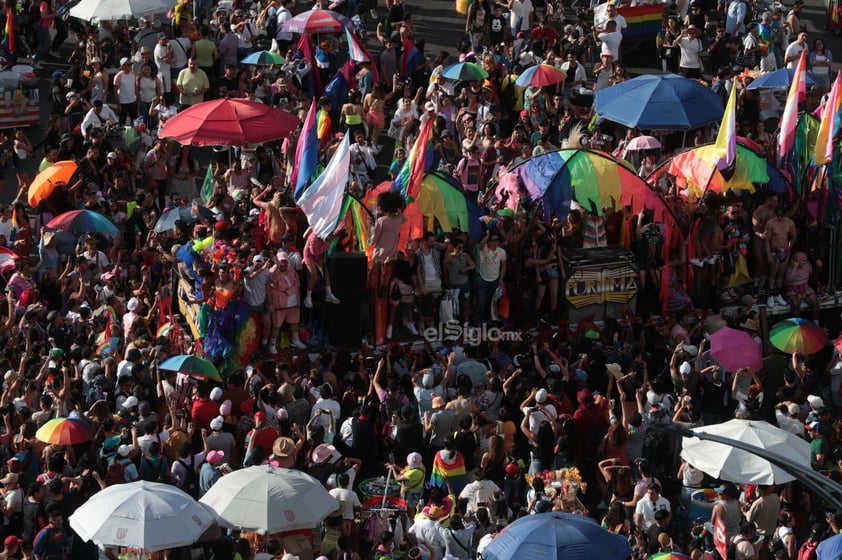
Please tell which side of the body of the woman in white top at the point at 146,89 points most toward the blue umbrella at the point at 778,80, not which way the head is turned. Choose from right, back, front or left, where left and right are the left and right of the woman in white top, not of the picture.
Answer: left

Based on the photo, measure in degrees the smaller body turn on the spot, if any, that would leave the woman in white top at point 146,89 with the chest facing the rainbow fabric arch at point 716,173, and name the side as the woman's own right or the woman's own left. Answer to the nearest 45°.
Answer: approximately 45° to the woman's own left

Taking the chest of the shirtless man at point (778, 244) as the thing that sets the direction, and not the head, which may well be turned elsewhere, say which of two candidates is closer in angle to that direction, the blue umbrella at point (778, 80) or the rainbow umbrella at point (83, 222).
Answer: the rainbow umbrella

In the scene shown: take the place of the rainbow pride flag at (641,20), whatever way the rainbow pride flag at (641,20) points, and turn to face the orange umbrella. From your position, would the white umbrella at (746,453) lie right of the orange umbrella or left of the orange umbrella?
left

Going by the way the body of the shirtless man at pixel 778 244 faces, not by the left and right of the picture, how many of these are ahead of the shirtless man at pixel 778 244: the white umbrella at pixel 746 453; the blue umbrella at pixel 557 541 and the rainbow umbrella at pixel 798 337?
3

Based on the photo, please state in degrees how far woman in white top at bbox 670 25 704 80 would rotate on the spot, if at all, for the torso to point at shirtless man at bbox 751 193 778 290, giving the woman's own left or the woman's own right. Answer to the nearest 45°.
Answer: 0° — they already face them

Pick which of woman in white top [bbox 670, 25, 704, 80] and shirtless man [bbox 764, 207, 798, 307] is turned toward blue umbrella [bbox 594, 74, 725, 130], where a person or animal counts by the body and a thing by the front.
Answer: the woman in white top

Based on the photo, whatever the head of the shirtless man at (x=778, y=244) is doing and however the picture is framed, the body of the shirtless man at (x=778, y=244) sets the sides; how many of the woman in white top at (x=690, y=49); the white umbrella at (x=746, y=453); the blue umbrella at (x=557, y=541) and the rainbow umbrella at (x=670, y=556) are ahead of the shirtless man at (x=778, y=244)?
3

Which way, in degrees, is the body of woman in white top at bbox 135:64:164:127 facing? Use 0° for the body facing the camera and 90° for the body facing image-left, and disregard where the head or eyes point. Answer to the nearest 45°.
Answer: approximately 0°

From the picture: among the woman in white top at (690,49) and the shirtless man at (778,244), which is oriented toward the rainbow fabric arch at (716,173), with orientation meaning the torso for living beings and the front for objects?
the woman in white top

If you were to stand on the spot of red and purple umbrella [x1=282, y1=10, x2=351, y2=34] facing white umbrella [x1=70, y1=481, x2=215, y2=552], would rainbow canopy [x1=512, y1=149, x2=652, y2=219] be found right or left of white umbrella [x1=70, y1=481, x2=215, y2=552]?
left

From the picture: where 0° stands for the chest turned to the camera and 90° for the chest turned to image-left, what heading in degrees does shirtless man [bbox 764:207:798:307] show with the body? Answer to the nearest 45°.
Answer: approximately 0°
